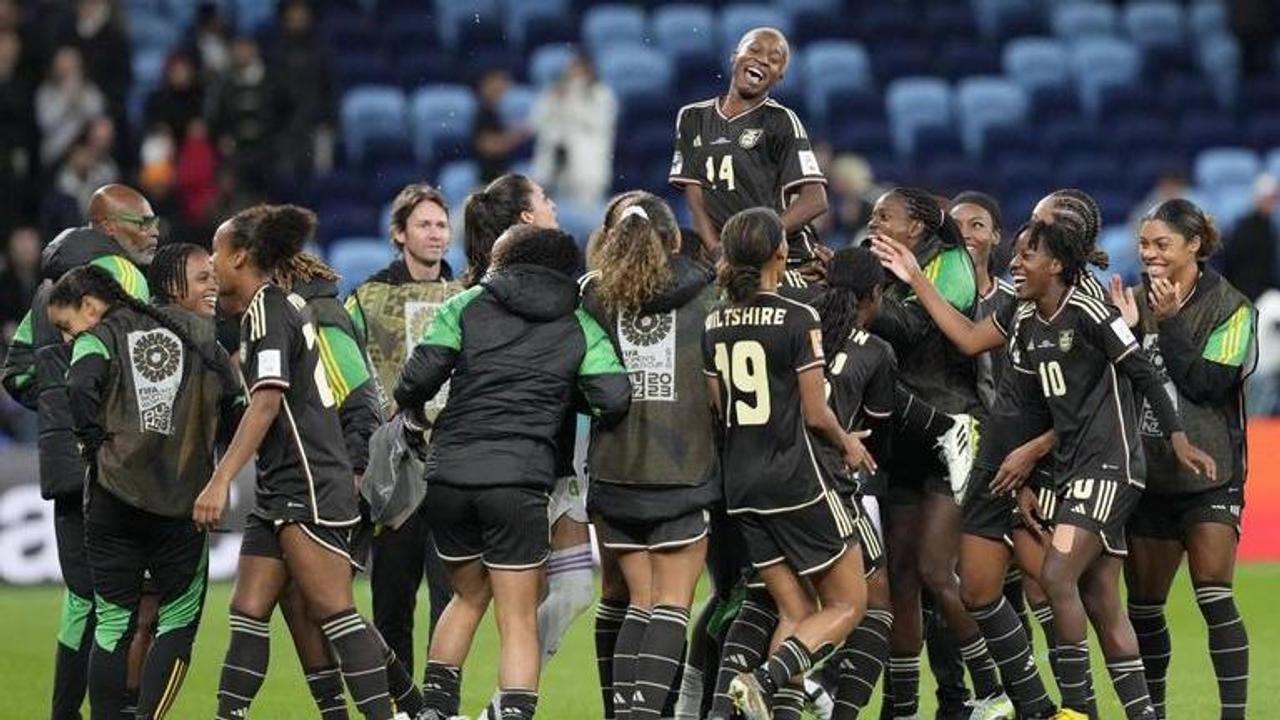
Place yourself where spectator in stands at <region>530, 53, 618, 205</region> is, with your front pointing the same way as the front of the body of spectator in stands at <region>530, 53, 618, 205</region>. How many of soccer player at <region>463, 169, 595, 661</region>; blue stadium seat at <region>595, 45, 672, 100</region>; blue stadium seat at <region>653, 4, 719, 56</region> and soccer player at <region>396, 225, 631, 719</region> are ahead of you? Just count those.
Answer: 2

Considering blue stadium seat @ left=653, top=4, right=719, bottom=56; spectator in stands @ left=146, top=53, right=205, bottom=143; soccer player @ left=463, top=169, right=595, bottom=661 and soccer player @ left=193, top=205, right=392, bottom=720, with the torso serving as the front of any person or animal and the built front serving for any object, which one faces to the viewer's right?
soccer player @ left=463, top=169, right=595, bottom=661

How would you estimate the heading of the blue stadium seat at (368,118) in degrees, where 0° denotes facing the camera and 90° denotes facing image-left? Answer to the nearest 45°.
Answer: approximately 0°

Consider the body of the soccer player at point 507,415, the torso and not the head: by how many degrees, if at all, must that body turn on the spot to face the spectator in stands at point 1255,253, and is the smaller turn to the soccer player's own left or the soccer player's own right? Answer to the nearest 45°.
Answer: approximately 45° to the soccer player's own right

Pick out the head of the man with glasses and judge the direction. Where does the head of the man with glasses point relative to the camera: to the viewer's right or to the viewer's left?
to the viewer's right

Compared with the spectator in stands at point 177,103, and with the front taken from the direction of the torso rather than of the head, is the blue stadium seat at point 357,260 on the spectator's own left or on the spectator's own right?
on the spectator's own left

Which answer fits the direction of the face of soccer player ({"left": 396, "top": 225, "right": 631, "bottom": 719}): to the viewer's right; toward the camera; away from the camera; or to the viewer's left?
away from the camera

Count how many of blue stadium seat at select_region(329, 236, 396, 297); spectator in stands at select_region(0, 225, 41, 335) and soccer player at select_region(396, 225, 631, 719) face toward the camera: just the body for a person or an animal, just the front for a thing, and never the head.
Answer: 2

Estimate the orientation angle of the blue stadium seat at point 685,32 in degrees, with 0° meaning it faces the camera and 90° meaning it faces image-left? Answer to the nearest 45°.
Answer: approximately 0°

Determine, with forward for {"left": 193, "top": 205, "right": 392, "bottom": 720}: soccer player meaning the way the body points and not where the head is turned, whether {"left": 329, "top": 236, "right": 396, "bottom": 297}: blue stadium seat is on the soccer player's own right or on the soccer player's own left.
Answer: on the soccer player's own right

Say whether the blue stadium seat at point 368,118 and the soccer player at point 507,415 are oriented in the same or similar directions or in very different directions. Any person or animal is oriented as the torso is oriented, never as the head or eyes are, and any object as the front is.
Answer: very different directions
